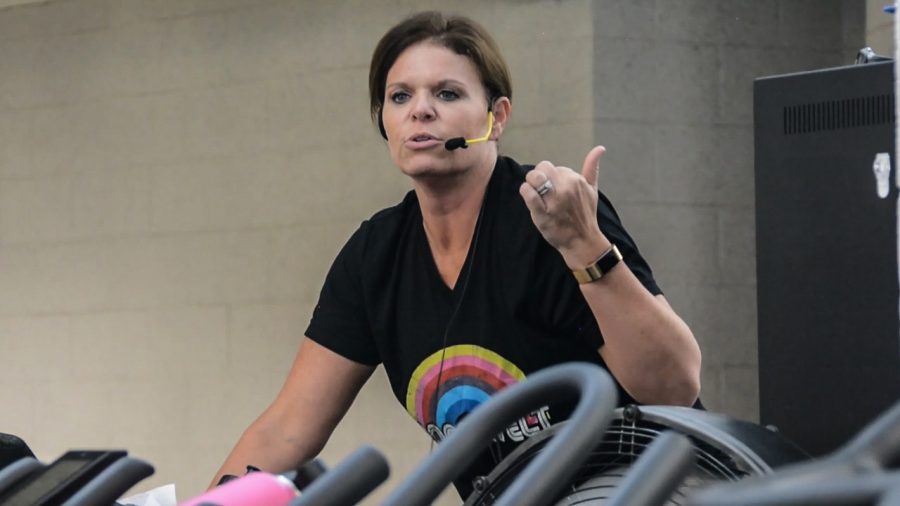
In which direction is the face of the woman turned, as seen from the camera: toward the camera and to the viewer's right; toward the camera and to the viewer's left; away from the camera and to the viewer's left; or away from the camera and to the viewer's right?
toward the camera and to the viewer's left

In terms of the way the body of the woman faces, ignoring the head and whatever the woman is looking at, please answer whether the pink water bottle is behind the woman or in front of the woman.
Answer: in front

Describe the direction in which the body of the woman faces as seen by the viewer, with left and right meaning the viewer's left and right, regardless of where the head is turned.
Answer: facing the viewer and to the left of the viewer
